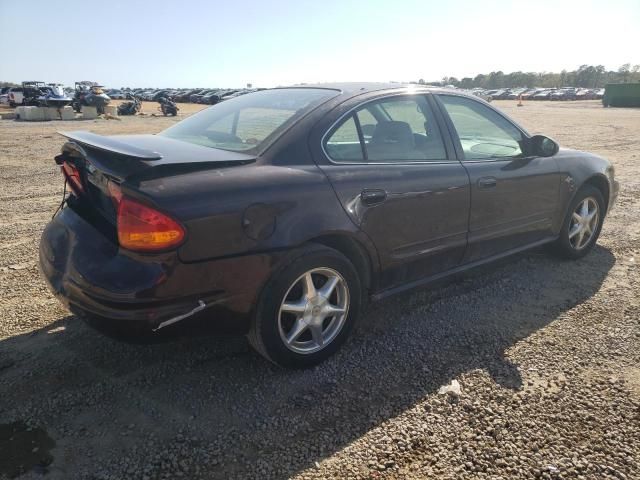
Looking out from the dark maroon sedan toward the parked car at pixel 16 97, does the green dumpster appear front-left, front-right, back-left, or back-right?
front-right

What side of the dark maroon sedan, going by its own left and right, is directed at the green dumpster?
front

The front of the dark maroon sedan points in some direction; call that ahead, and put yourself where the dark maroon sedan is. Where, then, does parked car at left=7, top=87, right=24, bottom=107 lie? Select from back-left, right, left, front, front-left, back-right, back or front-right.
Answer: left

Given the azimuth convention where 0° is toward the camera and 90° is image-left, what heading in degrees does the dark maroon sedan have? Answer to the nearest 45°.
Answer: approximately 225°

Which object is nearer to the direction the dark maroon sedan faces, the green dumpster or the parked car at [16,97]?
the green dumpster
